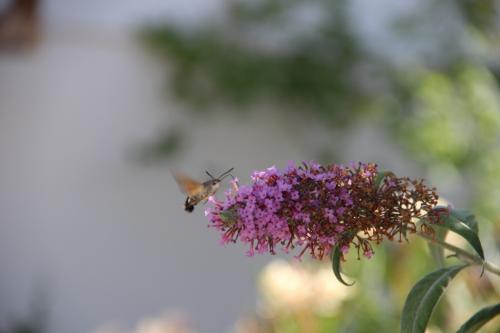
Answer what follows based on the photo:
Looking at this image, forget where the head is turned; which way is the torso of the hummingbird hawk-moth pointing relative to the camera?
to the viewer's right
